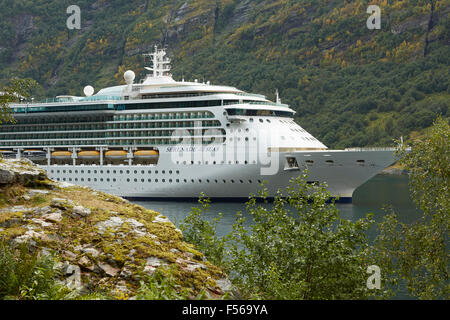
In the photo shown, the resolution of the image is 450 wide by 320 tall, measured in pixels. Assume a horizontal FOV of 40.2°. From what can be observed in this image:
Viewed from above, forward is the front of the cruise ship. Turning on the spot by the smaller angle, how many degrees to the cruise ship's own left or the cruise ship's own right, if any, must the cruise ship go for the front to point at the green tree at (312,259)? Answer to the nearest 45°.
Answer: approximately 45° to the cruise ship's own right

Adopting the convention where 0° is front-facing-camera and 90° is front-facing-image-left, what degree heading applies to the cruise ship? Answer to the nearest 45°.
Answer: approximately 315°
